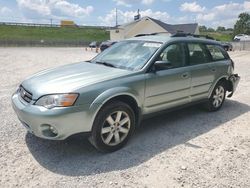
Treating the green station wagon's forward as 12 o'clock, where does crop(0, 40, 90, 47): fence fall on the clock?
The fence is roughly at 4 o'clock from the green station wagon.

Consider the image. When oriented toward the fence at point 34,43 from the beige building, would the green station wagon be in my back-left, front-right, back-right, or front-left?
front-left

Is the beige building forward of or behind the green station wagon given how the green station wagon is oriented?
behind

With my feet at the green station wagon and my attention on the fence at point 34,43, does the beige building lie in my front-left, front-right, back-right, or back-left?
front-right

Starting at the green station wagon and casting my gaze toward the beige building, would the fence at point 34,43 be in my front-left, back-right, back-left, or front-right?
front-left

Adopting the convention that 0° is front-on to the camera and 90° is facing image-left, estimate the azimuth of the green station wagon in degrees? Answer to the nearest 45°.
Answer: approximately 45°
